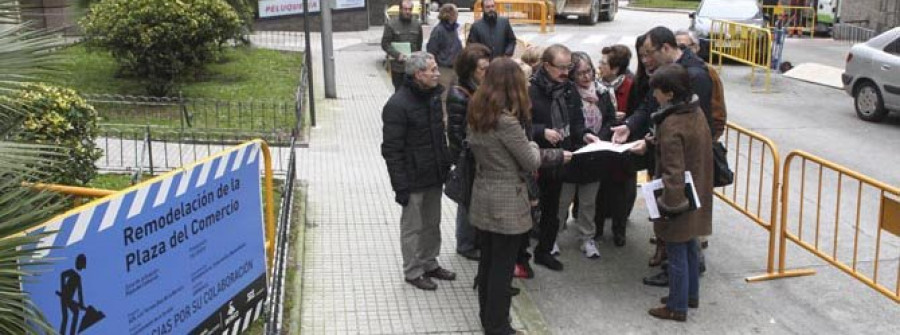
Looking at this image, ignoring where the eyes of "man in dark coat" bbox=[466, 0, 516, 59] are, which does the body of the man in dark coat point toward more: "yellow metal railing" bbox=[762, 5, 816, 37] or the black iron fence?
the black iron fence

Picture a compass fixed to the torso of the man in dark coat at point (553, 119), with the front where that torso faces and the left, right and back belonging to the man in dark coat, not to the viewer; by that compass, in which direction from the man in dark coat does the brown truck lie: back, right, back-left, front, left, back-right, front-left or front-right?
back-left

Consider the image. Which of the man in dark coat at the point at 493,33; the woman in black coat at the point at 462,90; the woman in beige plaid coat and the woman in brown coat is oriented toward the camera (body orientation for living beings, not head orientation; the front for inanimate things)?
the man in dark coat

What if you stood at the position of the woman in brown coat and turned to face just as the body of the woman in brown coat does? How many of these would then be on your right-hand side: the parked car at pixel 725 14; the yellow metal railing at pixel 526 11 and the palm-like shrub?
2

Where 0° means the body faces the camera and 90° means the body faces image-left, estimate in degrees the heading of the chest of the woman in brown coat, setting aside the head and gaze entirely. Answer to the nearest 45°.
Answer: approximately 90°

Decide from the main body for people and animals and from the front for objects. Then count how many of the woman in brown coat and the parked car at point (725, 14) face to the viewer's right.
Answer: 0

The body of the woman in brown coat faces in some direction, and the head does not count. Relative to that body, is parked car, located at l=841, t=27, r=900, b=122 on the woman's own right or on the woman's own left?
on the woman's own right

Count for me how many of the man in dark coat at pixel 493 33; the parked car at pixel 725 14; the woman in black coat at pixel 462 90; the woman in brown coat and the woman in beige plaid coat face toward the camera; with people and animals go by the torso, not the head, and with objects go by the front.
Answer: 2

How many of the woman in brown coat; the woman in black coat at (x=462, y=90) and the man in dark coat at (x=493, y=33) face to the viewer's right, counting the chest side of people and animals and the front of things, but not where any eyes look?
1

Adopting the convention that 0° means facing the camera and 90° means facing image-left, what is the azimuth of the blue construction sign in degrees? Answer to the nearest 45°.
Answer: approximately 315°

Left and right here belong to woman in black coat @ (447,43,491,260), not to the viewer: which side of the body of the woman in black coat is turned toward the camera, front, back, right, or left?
right

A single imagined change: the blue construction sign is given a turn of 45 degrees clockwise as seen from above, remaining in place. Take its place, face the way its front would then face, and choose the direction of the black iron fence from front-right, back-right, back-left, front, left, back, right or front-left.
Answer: back

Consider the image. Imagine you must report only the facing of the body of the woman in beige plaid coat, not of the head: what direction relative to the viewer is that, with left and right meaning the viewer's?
facing away from the viewer and to the right of the viewer

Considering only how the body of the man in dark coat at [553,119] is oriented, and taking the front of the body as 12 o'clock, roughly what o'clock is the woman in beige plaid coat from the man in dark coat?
The woman in beige plaid coat is roughly at 2 o'clock from the man in dark coat.
